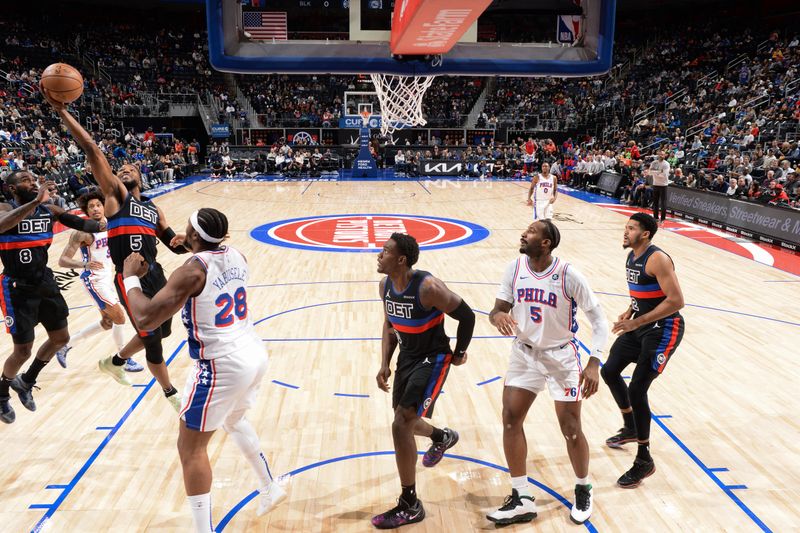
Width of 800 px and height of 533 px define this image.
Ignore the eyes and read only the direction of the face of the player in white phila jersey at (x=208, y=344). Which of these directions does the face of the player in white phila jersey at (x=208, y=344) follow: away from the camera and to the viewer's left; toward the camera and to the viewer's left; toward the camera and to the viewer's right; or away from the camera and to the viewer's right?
away from the camera and to the viewer's left

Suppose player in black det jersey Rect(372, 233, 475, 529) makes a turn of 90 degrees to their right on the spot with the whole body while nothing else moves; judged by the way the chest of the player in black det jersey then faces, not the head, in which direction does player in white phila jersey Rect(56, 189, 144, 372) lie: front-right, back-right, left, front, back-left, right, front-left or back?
front

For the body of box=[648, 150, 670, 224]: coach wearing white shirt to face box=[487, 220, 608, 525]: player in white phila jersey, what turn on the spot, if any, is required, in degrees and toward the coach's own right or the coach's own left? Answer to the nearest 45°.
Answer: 0° — they already face them

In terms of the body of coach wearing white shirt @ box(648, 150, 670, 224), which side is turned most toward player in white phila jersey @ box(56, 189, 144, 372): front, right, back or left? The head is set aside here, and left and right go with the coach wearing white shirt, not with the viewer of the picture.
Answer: front

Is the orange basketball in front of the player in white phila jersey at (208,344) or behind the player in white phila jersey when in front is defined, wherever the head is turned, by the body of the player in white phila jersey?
in front

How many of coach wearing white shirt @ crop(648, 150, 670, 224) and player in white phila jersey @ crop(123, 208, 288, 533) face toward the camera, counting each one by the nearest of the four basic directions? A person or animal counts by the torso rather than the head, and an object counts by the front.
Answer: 1

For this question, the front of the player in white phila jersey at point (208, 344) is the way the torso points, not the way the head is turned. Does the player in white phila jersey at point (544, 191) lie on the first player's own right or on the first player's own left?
on the first player's own right

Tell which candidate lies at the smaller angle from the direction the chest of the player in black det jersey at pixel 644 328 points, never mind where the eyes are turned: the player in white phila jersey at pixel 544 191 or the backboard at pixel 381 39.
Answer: the backboard

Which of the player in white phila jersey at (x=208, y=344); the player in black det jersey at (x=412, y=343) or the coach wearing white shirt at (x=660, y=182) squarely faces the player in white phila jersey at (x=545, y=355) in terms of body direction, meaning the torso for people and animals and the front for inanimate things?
the coach wearing white shirt

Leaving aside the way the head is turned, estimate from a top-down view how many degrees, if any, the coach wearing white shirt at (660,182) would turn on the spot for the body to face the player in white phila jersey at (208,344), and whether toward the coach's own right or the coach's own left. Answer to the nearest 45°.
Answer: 0° — they already face them

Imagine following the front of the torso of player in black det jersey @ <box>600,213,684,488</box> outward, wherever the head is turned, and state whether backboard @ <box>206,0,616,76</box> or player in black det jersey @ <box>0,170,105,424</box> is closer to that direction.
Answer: the player in black det jersey

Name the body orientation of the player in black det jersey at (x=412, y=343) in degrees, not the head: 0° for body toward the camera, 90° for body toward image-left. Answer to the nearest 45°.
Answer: approximately 45°

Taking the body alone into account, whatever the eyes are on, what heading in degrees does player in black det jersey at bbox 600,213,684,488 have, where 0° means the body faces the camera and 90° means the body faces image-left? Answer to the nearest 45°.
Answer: approximately 45°
